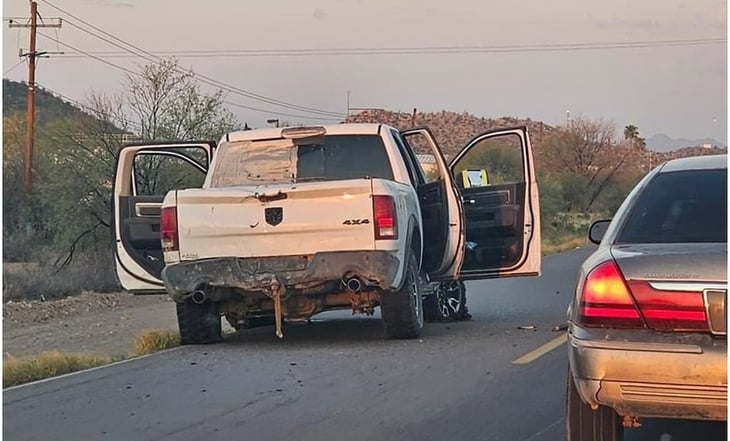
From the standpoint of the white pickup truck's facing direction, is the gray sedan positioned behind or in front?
behind

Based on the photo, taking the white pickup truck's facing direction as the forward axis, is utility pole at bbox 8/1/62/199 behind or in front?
in front

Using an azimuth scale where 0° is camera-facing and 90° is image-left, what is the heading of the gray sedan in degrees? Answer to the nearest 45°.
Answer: approximately 180°

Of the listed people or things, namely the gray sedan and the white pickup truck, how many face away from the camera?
2

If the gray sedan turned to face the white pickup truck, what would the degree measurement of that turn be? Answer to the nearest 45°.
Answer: approximately 45° to its left

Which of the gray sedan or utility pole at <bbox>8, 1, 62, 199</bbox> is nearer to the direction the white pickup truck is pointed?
the utility pole

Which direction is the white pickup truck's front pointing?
away from the camera
